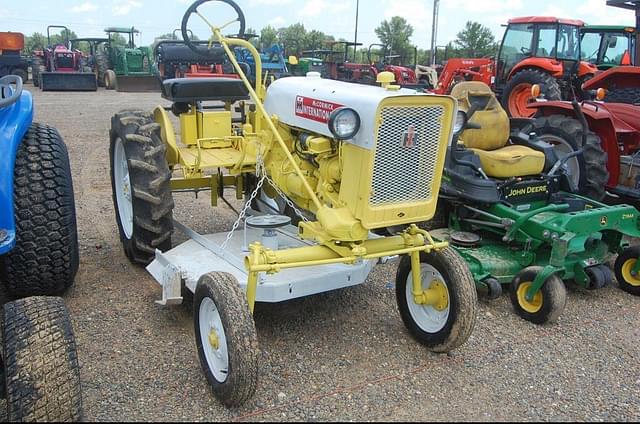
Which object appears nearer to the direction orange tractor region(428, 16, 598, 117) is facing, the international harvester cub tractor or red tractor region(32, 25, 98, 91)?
the red tractor

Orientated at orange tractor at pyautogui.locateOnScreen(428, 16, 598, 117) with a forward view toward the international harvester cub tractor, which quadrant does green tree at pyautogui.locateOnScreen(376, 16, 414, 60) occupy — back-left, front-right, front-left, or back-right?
back-right

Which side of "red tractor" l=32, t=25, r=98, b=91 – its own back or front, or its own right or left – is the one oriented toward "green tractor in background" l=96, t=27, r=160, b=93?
left

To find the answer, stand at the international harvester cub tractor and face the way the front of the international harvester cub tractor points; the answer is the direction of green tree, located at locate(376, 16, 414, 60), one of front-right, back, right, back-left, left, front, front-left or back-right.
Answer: back-left

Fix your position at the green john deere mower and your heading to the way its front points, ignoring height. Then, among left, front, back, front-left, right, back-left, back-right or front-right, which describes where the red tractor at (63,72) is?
back

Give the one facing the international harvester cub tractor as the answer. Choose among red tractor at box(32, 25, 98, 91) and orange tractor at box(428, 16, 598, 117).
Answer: the red tractor

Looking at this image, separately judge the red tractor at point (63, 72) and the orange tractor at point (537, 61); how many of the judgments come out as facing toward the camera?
1

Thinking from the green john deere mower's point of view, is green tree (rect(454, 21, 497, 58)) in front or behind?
behind

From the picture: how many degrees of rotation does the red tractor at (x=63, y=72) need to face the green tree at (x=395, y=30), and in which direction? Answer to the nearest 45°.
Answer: approximately 135° to its left

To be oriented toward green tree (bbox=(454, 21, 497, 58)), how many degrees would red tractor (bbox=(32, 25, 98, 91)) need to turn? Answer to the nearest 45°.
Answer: approximately 135° to its left
